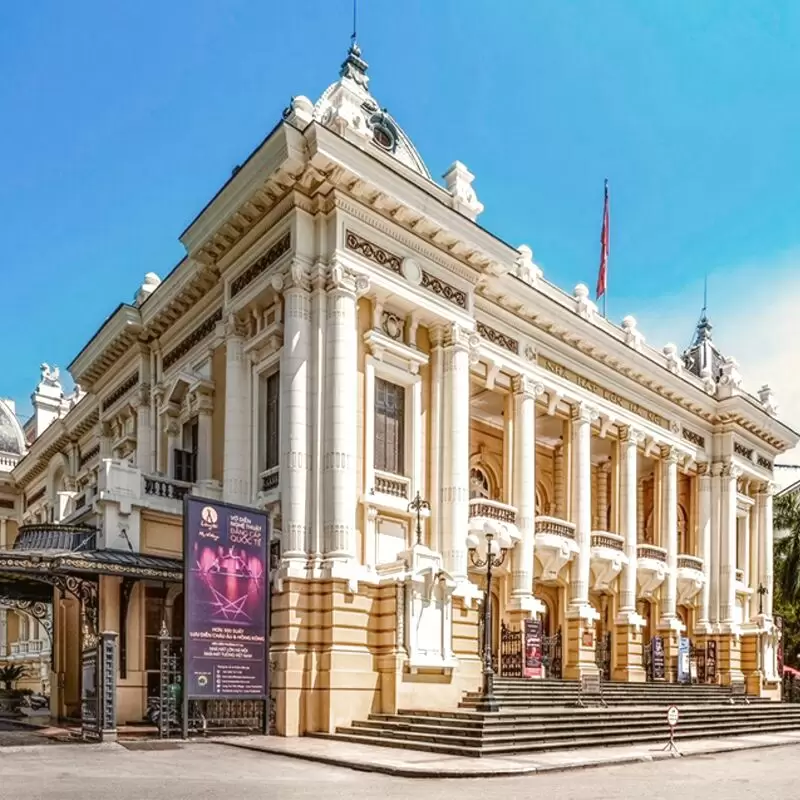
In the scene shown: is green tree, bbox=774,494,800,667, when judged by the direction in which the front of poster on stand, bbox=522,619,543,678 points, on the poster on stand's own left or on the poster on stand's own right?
on the poster on stand's own left

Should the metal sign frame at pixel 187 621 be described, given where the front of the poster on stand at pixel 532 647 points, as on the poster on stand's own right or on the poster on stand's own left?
on the poster on stand's own right

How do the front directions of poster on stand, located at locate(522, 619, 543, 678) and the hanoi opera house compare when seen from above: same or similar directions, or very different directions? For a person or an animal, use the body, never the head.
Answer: same or similar directions

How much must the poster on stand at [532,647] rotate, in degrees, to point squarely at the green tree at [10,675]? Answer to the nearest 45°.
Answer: approximately 180°

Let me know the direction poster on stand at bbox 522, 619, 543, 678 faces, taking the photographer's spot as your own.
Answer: facing the viewer and to the right of the viewer

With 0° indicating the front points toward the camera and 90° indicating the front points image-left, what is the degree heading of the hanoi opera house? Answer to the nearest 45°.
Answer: approximately 315°
